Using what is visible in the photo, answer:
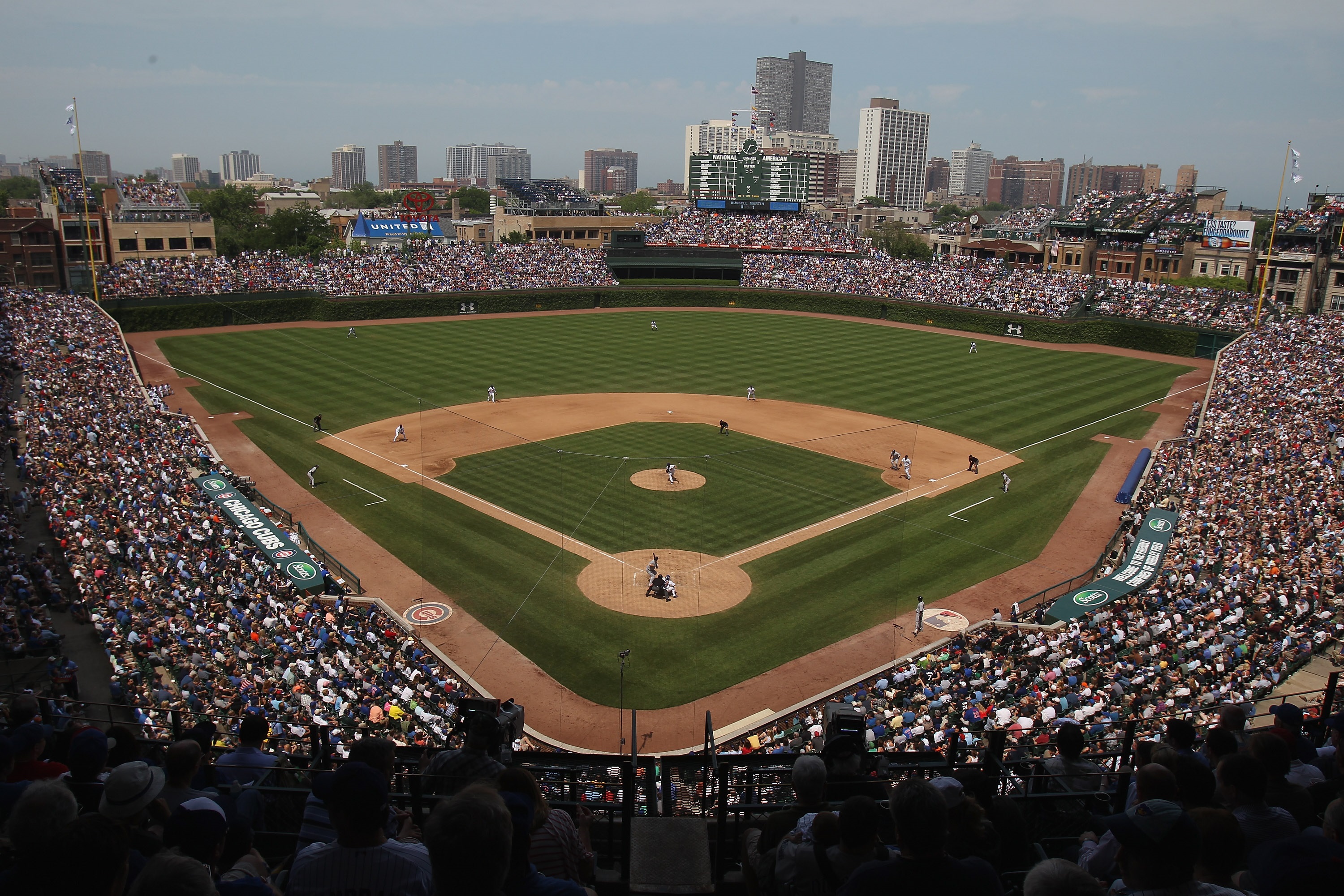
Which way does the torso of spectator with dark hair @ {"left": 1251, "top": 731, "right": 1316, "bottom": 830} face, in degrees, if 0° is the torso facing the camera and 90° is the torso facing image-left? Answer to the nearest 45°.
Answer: approximately 135°

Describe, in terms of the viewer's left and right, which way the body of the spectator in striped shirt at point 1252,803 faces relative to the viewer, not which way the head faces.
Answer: facing away from the viewer and to the left of the viewer

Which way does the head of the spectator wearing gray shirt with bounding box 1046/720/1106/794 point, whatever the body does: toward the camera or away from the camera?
away from the camera

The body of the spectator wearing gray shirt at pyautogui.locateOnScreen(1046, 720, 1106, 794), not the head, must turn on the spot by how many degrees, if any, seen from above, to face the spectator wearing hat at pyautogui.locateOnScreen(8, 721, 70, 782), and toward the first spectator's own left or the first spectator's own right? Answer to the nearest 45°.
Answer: approximately 135° to the first spectator's own left

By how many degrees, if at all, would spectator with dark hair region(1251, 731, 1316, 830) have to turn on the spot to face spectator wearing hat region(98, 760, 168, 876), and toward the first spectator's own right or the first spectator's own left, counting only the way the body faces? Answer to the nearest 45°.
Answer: approximately 90° to the first spectator's own left

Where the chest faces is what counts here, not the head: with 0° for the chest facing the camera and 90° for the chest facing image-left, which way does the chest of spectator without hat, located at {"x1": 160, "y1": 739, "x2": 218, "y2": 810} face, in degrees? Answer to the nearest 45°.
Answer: approximately 225°

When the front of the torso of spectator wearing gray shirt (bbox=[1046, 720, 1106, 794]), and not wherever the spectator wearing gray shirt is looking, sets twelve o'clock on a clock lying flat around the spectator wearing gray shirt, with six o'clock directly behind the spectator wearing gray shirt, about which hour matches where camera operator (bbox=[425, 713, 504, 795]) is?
The camera operator is roughly at 8 o'clock from the spectator wearing gray shirt.

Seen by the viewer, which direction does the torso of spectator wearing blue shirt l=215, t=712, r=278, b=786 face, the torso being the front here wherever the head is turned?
away from the camera

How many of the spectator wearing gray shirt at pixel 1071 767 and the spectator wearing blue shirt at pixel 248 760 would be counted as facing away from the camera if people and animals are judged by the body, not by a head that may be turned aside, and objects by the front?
2

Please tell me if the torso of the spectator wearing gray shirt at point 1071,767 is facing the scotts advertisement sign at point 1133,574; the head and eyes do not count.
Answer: yes

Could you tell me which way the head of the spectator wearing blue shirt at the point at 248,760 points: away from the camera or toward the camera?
away from the camera

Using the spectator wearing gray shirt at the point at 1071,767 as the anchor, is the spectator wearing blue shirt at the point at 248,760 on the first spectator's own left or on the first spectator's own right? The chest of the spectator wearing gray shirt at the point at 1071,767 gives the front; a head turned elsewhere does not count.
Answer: on the first spectator's own left

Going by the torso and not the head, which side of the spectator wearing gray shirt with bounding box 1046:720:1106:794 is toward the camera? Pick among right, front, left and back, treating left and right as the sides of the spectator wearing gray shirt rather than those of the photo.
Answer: back

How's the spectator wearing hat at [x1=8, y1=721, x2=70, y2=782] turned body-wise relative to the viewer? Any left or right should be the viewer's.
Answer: facing away from the viewer and to the right of the viewer
